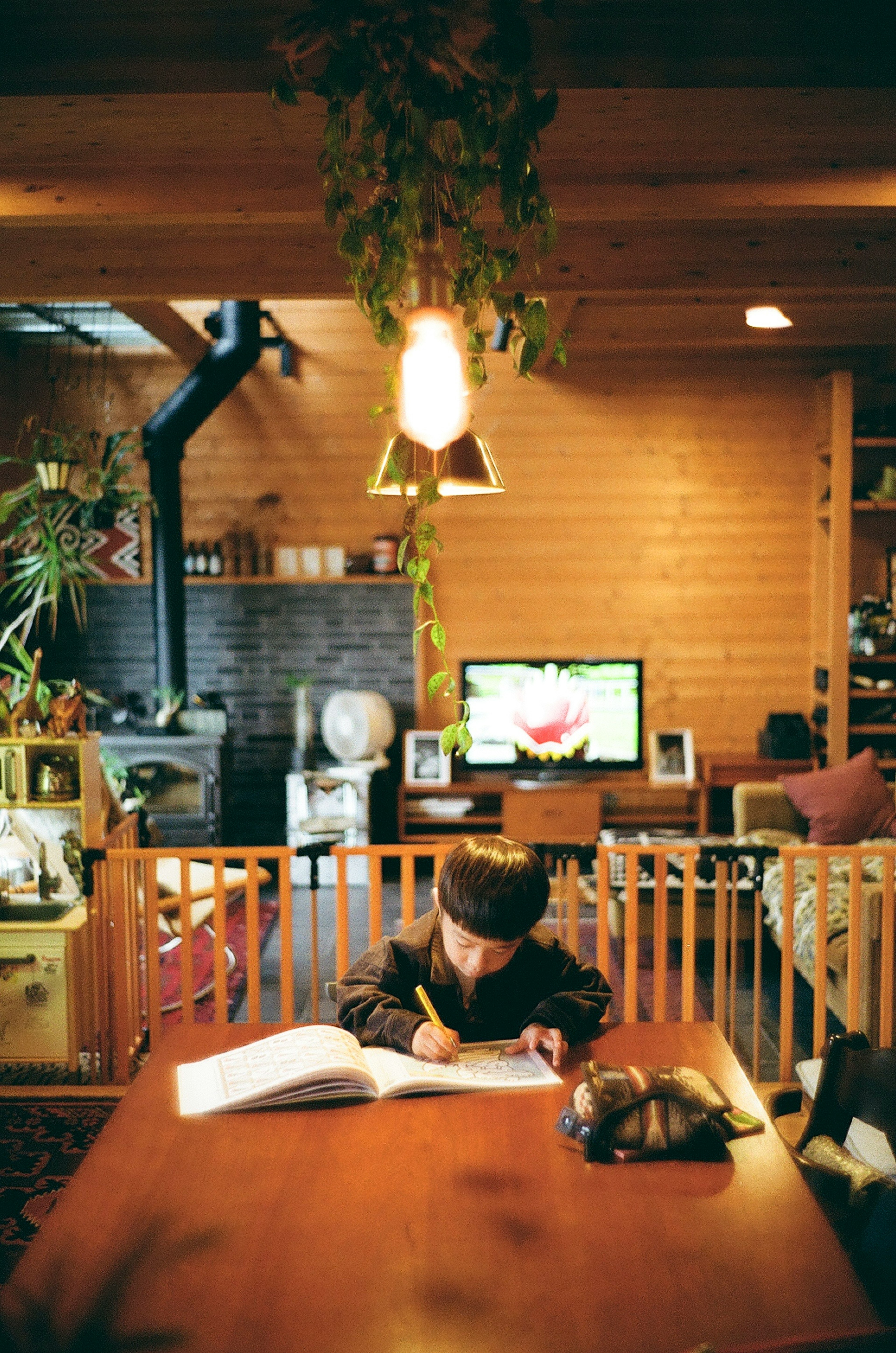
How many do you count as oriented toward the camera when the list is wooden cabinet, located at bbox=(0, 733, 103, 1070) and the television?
2

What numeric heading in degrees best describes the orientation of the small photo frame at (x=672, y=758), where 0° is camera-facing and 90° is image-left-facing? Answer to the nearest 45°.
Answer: approximately 0°

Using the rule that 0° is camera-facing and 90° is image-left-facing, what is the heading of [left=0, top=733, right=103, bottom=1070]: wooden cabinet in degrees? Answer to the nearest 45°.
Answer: approximately 0°

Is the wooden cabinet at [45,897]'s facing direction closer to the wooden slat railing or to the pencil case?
the pencil case

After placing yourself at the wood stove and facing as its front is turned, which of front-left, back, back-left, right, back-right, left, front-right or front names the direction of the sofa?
front-left

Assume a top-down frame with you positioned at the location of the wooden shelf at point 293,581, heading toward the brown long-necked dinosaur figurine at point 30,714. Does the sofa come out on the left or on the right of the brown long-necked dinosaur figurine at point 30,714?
left
